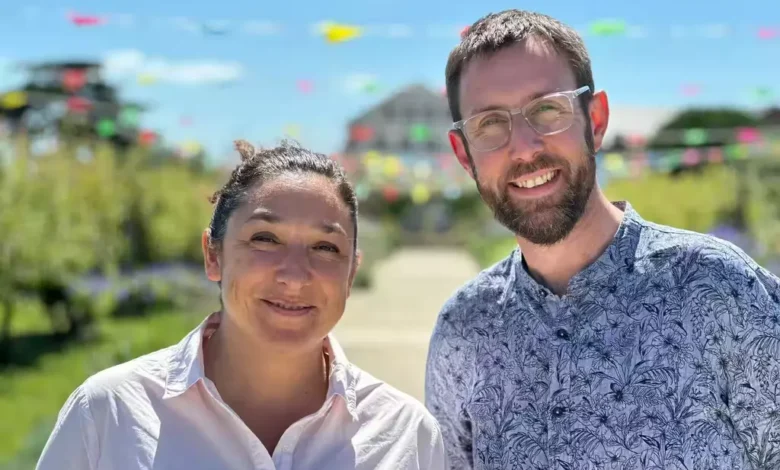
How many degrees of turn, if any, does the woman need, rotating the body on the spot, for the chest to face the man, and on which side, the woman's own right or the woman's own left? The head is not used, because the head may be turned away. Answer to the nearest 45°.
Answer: approximately 90° to the woman's own left

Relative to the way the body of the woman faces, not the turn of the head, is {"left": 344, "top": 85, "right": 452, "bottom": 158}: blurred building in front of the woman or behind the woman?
behind

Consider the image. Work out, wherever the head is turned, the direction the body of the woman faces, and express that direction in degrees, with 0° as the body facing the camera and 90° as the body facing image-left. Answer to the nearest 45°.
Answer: approximately 0°
